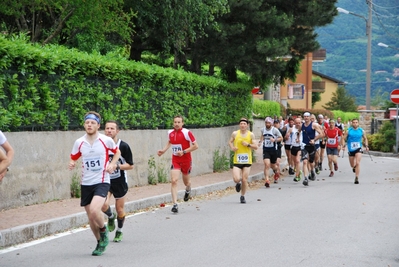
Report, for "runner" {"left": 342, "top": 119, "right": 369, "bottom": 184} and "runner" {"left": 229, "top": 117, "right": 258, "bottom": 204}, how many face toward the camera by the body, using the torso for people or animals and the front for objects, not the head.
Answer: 2

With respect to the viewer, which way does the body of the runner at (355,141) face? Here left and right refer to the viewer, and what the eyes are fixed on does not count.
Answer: facing the viewer

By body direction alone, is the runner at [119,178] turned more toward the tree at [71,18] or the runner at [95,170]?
the runner

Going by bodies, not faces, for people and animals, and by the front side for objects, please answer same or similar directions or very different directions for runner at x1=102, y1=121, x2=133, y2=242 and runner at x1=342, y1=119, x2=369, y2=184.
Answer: same or similar directions

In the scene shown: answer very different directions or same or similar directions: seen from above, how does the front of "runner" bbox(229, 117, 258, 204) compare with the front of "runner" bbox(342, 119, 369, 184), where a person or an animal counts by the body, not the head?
same or similar directions
